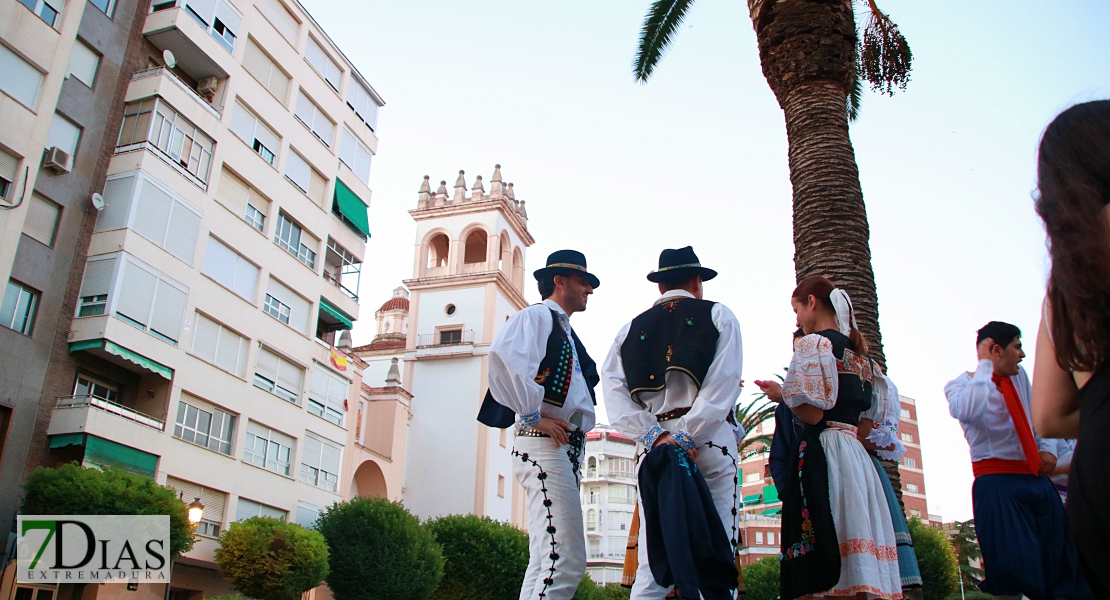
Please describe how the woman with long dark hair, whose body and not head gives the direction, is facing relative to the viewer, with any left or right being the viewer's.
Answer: facing away from the viewer

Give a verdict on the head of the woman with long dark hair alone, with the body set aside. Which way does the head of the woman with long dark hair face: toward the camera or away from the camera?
away from the camera

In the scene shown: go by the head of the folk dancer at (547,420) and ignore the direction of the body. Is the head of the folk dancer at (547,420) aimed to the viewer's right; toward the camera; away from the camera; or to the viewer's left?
to the viewer's right

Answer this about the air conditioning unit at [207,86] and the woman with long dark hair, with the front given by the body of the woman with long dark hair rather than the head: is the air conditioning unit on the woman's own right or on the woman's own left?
on the woman's own left

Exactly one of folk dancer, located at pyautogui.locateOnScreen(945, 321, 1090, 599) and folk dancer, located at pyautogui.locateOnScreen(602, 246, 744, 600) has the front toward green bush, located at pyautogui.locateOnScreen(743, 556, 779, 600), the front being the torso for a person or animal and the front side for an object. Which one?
folk dancer, located at pyautogui.locateOnScreen(602, 246, 744, 600)

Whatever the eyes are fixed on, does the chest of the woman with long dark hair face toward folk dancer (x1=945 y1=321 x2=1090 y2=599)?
yes

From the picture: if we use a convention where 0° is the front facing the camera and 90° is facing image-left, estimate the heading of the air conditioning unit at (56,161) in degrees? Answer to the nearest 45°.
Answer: approximately 315°

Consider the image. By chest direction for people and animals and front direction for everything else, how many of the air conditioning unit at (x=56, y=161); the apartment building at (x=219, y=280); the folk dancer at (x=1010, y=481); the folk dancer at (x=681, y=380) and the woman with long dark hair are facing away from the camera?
2

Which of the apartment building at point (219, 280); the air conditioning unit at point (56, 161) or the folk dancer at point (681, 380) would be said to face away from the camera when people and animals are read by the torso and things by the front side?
the folk dancer

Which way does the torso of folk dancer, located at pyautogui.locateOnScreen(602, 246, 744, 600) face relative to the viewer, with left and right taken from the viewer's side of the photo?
facing away from the viewer

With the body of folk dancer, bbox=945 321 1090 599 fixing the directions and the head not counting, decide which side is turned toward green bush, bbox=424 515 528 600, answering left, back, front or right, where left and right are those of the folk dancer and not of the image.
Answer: back
